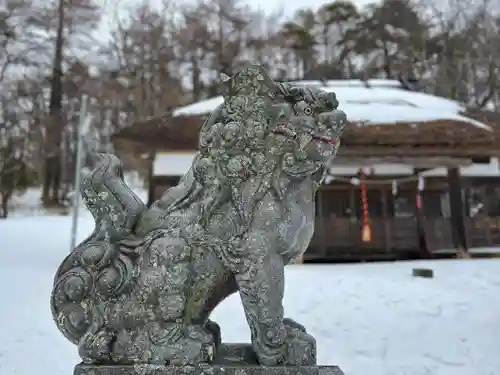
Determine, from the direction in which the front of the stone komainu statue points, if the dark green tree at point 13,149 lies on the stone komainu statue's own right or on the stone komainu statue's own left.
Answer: on the stone komainu statue's own left

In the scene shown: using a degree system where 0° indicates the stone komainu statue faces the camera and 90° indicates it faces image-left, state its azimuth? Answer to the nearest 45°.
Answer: approximately 270°
